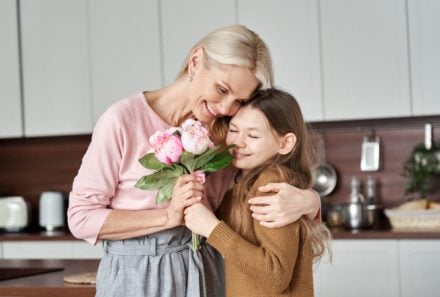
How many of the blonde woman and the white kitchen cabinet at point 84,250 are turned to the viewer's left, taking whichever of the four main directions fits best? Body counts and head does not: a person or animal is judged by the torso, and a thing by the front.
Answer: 0

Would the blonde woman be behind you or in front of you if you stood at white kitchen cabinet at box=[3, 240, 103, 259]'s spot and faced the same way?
in front

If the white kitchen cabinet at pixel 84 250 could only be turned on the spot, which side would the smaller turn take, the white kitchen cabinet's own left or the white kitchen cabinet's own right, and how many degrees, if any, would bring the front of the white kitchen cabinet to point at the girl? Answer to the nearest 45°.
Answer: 0° — it already faces them

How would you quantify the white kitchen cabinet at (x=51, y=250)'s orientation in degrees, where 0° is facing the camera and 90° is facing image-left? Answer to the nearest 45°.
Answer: approximately 0°

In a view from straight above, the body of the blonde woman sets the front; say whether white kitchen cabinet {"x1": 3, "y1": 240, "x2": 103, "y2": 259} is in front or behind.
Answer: behind

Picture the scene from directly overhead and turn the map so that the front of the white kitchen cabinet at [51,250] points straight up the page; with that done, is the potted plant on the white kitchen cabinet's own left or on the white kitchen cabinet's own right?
on the white kitchen cabinet's own left

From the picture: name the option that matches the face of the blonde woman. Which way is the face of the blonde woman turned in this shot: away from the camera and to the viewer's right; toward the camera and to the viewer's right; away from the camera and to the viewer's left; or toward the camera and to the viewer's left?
toward the camera and to the viewer's right

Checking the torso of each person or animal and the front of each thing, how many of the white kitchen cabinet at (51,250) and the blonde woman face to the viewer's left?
0

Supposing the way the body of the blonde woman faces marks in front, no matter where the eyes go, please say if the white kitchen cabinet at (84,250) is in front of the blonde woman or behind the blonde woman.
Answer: behind
